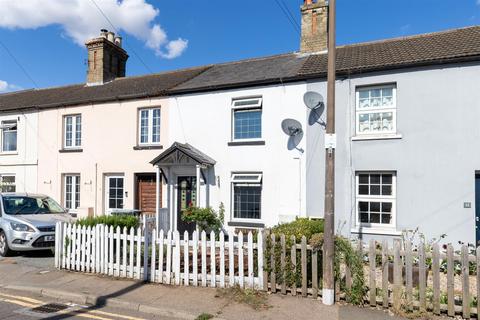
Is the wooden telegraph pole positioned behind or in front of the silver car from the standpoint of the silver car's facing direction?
in front

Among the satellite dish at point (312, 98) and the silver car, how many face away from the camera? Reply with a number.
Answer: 0

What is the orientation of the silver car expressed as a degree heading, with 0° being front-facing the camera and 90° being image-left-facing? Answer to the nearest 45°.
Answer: approximately 315°

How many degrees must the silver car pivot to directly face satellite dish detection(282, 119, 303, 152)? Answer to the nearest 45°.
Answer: approximately 45° to its left

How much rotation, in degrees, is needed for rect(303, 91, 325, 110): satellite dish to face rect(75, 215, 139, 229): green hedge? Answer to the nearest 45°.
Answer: approximately 90° to its right
